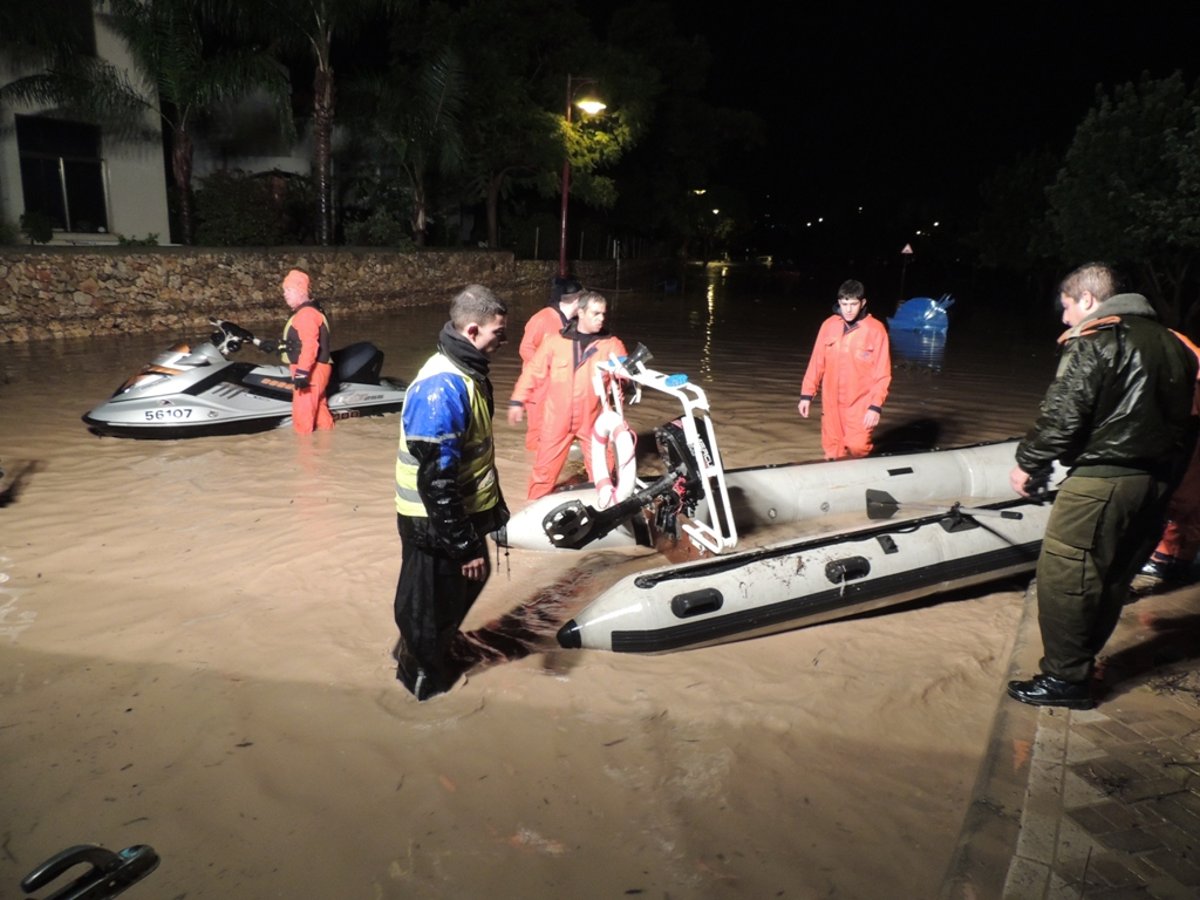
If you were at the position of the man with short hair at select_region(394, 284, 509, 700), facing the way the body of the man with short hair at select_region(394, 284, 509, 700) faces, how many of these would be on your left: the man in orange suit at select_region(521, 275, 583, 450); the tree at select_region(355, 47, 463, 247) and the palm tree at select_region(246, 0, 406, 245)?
3

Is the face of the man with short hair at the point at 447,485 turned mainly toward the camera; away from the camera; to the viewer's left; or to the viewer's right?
to the viewer's right

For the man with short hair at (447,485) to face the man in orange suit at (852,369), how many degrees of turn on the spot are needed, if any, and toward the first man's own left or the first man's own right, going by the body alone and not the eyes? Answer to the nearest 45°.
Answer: approximately 45° to the first man's own left

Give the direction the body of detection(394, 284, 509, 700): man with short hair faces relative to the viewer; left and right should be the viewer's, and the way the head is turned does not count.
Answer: facing to the right of the viewer

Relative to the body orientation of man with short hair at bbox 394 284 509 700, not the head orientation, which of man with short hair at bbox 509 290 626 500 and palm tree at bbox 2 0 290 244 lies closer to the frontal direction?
the man with short hair

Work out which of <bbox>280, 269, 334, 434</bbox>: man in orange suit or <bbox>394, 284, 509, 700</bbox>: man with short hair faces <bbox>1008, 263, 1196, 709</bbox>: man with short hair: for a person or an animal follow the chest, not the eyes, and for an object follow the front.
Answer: <bbox>394, 284, 509, 700</bbox>: man with short hair
